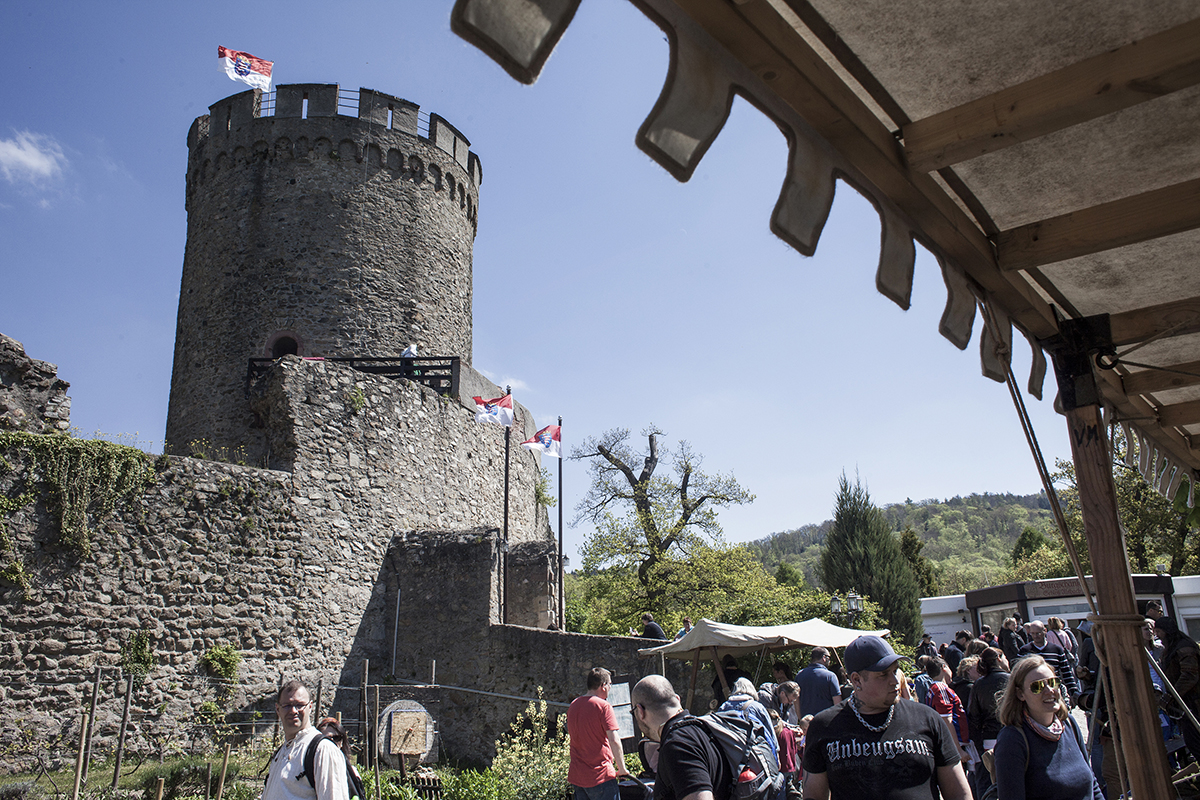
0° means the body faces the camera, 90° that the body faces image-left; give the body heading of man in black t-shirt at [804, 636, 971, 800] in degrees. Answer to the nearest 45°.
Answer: approximately 0°

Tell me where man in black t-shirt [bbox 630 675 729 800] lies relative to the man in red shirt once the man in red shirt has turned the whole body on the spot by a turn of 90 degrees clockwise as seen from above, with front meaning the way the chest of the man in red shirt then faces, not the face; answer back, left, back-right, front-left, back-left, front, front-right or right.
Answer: front-right

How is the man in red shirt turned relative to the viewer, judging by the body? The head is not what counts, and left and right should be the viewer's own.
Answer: facing away from the viewer and to the right of the viewer

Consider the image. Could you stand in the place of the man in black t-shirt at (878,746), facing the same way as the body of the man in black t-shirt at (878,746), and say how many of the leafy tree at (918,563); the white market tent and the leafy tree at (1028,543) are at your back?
3

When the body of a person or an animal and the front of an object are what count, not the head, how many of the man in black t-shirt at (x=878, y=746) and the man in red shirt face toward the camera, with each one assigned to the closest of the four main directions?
1

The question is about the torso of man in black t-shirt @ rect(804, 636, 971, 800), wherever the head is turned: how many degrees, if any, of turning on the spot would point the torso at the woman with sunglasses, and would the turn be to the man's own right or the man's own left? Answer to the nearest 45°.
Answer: approximately 135° to the man's own left

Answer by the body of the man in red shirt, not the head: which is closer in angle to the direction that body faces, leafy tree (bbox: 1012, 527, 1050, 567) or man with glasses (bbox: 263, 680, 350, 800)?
the leafy tree

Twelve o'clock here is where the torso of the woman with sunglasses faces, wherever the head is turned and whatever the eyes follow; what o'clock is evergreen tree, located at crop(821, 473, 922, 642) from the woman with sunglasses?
The evergreen tree is roughly at 7 o'clock from the woman with sunglasses.

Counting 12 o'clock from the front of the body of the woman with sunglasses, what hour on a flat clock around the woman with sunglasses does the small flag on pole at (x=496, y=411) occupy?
The small flag on pole is roughly at 6 o'clock from the woman with sunglasses.

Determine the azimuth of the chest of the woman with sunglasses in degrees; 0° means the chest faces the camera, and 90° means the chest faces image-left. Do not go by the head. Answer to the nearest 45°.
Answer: approximately 315°
